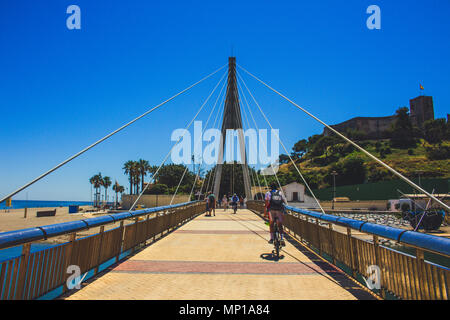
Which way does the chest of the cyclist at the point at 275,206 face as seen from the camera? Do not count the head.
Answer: away from the camera
